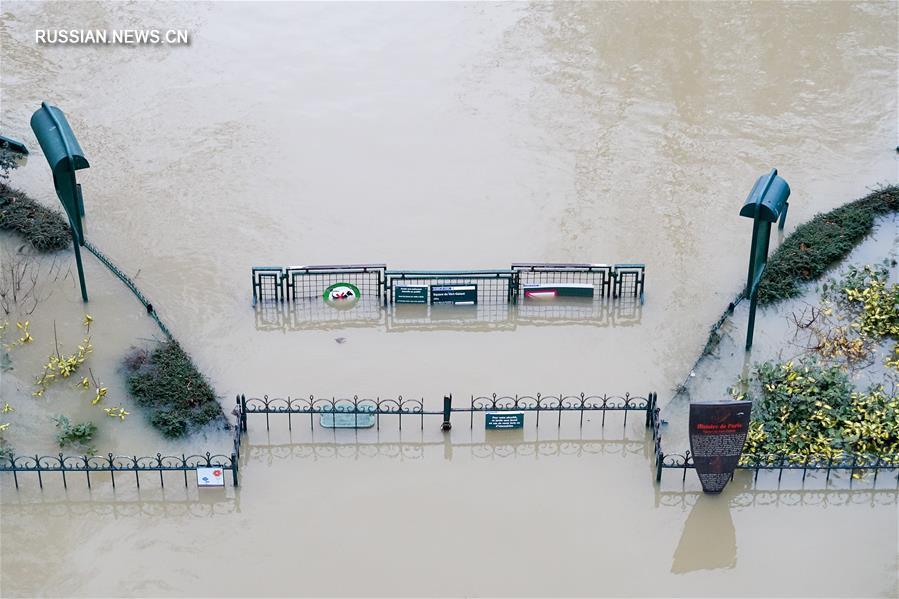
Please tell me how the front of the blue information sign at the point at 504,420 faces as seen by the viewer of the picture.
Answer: facing the viewer

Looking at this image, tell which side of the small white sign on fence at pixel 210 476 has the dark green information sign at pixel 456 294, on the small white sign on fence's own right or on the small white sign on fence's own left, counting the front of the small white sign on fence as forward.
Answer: on the small white sign on fence's own left

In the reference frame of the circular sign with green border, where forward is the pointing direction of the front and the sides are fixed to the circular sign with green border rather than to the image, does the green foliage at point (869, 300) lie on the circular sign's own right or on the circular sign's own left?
on the circular sign's own left

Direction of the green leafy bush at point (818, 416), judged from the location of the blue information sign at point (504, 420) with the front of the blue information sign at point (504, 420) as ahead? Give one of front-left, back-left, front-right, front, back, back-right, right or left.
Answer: left

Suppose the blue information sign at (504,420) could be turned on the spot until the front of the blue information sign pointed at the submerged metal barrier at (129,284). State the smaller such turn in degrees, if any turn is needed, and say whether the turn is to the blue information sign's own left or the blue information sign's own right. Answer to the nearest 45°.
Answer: approximately 90° to the blue information sign's own right

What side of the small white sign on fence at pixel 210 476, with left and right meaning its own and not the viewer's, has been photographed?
front

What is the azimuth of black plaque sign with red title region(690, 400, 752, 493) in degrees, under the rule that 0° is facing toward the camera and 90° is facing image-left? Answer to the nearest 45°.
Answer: approximately 0°

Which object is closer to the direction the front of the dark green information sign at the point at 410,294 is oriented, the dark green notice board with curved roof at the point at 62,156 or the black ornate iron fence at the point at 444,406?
the black ornate iron fence

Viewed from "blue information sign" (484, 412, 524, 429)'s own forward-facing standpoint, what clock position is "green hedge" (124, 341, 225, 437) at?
The green hedge is roughly at 3 o'clock from the blue information sign.

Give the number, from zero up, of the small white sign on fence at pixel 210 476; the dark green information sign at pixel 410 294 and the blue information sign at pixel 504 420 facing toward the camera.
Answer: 3

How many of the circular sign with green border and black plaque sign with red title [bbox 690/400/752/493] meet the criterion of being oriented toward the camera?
2

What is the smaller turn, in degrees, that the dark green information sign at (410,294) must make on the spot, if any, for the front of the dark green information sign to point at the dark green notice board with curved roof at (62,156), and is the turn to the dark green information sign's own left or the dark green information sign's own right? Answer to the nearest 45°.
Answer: approximately 90° to the dark green information sign's own right

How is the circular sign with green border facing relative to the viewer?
toward the camera
